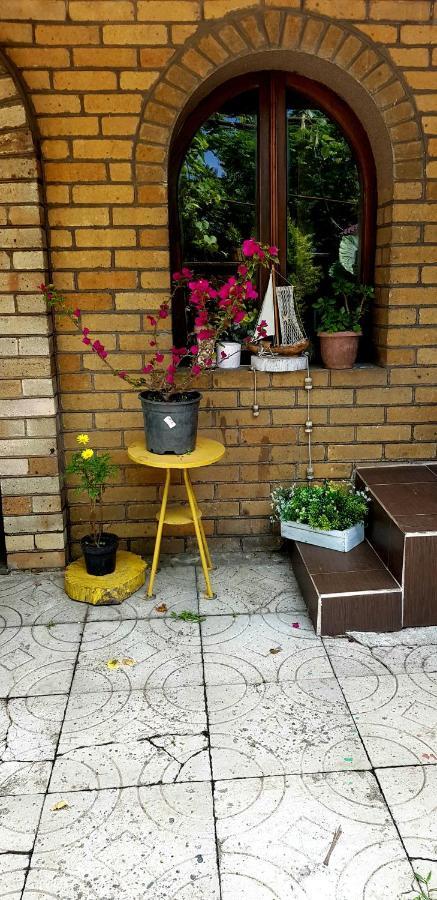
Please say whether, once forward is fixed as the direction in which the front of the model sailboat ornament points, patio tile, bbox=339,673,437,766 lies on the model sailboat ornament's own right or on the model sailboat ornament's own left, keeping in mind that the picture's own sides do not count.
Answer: on the model sailboat ornament's own left

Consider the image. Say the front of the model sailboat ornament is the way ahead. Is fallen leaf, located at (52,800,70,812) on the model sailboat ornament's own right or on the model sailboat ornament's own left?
on the model sailboat ornament's own left

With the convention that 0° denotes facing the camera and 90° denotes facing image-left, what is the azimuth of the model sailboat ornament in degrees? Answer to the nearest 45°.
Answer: approximately 90°

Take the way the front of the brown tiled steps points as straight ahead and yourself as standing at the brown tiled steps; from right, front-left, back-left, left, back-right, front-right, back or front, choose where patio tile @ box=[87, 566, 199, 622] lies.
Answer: front

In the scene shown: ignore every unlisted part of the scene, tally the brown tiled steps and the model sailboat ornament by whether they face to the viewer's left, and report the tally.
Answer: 2

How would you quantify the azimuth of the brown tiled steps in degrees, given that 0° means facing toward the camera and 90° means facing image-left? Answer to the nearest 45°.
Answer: approximately 90°

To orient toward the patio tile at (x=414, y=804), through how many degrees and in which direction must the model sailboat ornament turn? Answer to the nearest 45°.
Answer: approximately 90° to its left

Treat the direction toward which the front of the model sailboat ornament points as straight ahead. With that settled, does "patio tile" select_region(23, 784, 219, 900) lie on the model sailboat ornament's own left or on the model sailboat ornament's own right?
on the model sailboat ornament's own left

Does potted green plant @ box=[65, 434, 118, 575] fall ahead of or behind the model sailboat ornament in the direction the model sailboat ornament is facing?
ahead

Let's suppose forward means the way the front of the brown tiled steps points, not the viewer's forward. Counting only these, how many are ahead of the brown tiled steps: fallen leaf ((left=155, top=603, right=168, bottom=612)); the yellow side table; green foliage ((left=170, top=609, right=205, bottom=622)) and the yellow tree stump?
4

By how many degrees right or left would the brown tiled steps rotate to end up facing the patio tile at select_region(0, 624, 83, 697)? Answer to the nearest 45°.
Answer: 0° — it already faces it
